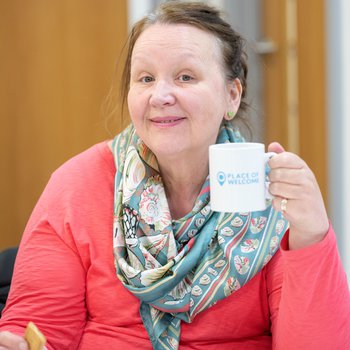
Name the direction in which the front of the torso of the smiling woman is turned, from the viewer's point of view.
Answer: toward the camera
